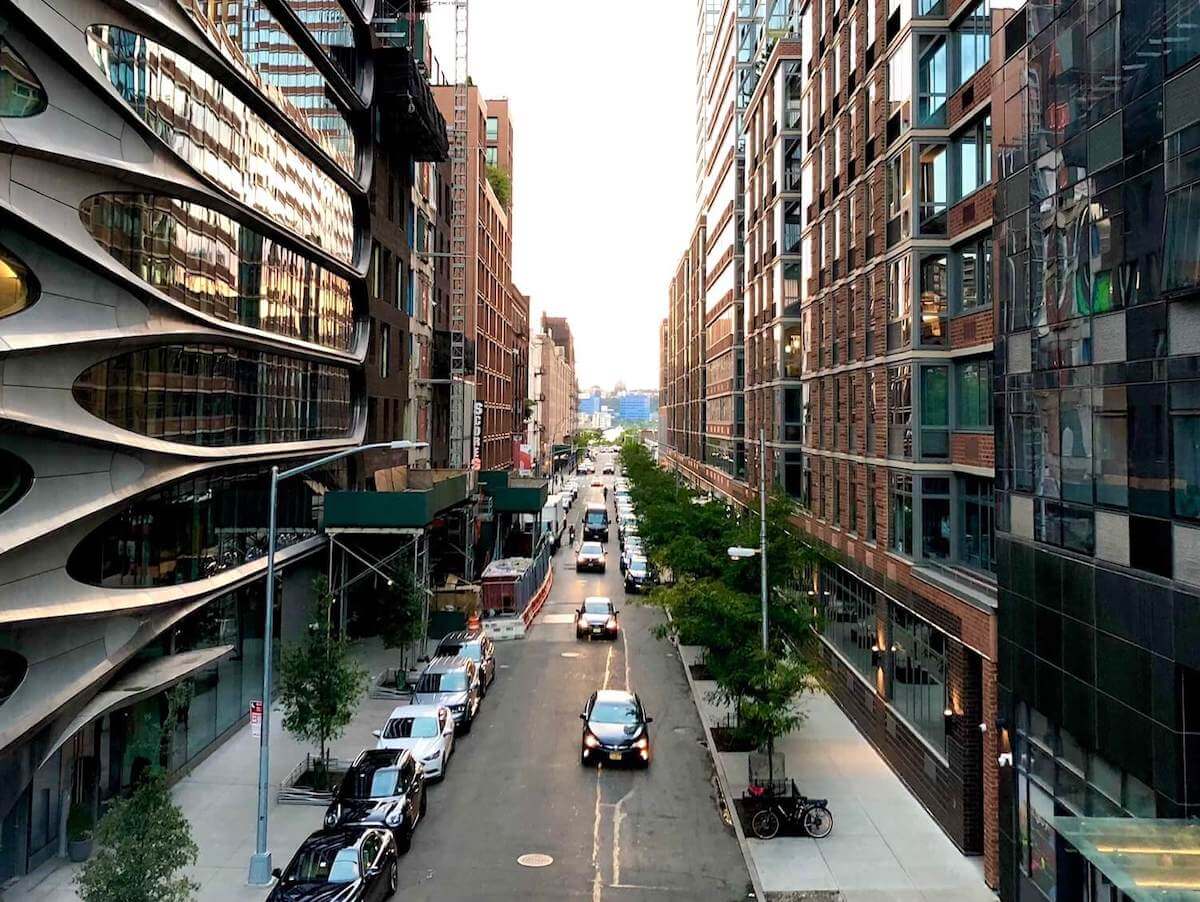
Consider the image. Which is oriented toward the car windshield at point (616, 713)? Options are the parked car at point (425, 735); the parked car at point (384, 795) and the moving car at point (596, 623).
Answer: the moving car

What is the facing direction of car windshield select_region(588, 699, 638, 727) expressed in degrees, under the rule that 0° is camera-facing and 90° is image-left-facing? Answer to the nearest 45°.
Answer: approximately 0°

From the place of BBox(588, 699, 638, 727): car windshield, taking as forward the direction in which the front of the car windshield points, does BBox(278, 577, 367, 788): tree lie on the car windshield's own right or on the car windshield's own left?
on the car windshield's own right

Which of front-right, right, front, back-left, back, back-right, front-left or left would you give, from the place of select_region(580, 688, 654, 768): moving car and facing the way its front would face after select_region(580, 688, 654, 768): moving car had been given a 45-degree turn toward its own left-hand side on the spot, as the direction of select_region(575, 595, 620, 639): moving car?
back-left

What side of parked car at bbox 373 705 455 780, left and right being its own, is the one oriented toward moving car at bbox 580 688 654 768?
left

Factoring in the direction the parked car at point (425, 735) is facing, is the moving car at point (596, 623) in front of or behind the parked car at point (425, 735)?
behind

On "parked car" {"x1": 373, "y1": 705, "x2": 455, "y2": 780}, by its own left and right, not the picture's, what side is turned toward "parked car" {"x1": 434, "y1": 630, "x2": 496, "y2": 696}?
back

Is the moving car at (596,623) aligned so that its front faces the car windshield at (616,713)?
yes

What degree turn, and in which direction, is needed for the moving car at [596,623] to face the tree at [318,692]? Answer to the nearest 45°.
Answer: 0° — it already faces it
